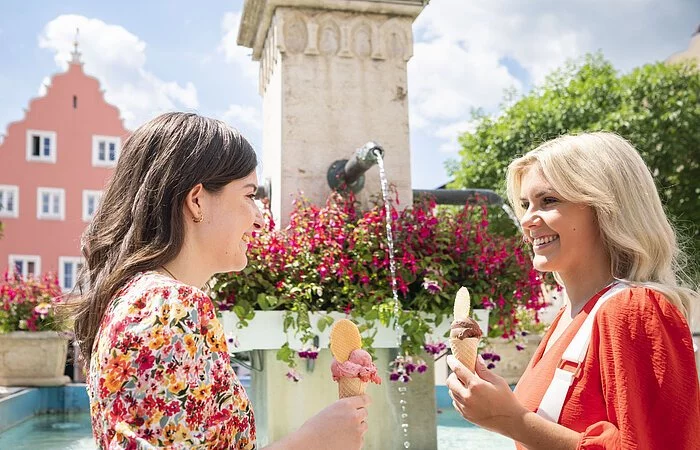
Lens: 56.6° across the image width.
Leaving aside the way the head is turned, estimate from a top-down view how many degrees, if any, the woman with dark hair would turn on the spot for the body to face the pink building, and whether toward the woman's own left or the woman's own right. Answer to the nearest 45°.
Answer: approximately 90° to the woman's own left

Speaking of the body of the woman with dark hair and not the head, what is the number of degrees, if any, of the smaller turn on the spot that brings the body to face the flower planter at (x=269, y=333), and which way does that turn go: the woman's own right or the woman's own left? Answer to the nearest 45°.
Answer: approximately 90° to the woman's own left

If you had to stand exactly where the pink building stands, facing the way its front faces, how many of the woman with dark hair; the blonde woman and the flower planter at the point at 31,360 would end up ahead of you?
3

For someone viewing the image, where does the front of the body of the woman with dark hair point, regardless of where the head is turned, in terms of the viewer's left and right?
facing to the right of the viewer

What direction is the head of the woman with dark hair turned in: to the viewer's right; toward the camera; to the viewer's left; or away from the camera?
to the viewer's right

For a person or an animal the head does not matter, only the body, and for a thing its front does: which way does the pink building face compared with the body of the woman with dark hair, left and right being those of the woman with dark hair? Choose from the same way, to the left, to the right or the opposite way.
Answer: to the right

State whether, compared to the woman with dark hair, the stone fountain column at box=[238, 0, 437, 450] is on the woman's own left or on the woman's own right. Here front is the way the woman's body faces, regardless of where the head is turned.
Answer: on the woman's own left

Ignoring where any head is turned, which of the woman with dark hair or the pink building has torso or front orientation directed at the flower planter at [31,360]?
the pink building

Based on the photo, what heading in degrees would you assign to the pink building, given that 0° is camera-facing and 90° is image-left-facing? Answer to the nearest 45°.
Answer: approximately 0°

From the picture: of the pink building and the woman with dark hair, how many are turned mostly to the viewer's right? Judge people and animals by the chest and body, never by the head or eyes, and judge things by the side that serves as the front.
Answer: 1

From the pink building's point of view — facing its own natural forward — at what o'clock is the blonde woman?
The blonde woman is roughly at 12 o'clock from the pink building.

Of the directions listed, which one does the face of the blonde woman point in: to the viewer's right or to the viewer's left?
to the viewer's left
